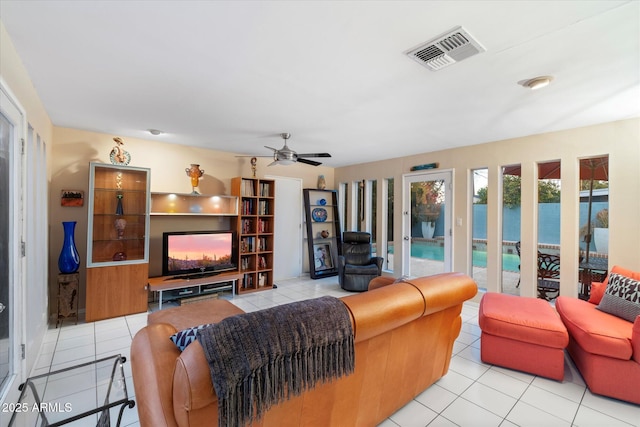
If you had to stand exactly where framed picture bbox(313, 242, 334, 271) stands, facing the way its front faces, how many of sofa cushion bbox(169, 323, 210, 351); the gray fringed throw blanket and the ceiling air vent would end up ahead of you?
3

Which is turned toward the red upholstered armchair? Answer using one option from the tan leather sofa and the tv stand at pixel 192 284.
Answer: the tv stand

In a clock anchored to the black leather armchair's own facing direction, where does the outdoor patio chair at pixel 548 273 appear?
The outdoor patio chair is roughly at 8 o'clock from the black leather armchair.

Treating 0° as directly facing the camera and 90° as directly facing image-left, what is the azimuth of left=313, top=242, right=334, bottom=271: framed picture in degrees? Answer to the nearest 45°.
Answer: approximately 0°

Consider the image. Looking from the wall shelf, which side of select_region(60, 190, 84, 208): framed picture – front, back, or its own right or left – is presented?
left

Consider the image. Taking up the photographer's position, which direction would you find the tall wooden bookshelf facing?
facing the viewer and to the right of the viewer

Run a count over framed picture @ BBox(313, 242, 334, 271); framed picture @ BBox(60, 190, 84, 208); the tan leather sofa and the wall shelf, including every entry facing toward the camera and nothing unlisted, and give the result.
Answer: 3

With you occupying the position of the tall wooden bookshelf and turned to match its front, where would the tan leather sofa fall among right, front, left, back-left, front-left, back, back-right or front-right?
front-right

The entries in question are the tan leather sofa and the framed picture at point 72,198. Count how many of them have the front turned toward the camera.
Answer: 1

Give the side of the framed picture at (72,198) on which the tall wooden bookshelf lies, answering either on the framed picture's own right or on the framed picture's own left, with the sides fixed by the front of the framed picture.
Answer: on the framed picture's own left
